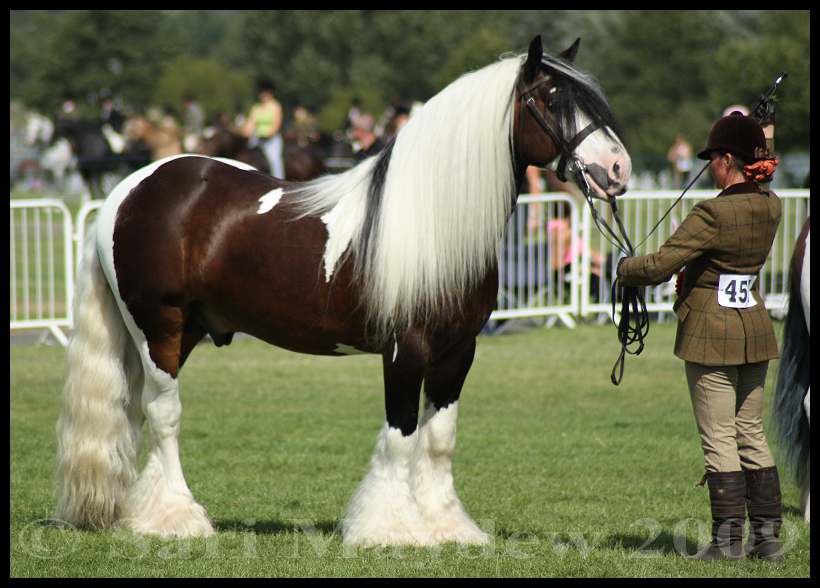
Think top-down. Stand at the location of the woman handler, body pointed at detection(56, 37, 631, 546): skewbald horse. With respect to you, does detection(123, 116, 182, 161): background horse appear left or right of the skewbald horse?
right

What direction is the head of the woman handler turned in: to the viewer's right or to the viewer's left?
to the viewer's left

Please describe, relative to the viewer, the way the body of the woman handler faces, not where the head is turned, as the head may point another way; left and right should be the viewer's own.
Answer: facing away from the viewer and to the left of the viewer

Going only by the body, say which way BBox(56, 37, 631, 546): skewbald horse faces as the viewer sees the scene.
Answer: to the viewer's right

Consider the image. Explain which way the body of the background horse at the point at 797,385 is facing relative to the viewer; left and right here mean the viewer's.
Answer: facing to the right of the viewer

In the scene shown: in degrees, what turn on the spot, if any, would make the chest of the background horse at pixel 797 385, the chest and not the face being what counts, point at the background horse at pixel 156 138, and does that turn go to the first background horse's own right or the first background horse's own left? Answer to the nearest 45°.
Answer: approximately 135° to the first background horse's own left
